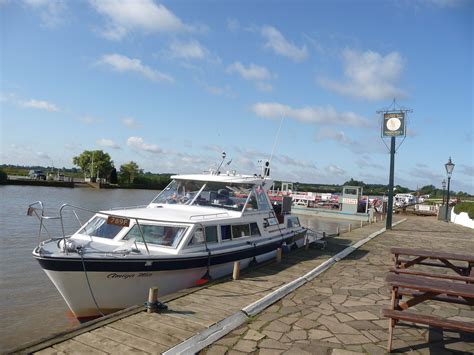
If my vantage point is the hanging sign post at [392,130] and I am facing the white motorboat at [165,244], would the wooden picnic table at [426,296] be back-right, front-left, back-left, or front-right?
front-left

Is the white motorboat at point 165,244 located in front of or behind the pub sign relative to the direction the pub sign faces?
in front

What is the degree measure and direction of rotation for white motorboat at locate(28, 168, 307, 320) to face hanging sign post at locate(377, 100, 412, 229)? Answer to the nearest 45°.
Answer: approximately 180°

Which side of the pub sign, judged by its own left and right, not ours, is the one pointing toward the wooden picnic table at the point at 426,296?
front

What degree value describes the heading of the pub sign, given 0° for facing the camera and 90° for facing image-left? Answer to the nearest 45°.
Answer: approximately 0°

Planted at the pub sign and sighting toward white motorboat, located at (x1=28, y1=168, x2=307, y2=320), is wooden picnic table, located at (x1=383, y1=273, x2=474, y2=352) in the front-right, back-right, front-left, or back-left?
front-left

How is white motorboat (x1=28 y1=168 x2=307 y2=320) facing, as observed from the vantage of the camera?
facing the viewer and to the left of the viewer

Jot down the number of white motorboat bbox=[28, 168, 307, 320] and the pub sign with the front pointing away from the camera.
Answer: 0

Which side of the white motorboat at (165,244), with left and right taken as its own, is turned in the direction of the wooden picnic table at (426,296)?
left

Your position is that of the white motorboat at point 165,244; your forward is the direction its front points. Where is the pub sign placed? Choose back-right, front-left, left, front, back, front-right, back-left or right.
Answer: back

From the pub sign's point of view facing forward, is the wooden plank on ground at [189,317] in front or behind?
in front

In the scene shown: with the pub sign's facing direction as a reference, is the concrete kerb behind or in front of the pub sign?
in front
